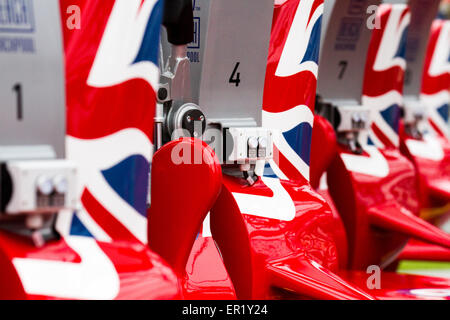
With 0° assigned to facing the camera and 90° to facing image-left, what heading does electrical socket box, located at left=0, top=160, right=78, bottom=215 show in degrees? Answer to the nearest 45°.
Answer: approximately 0°

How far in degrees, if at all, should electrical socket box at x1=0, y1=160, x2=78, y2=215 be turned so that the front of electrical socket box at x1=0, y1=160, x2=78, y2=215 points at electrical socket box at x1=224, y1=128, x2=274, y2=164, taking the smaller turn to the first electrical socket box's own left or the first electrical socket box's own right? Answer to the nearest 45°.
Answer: approximately 135° to the first electrical socket box's own left
